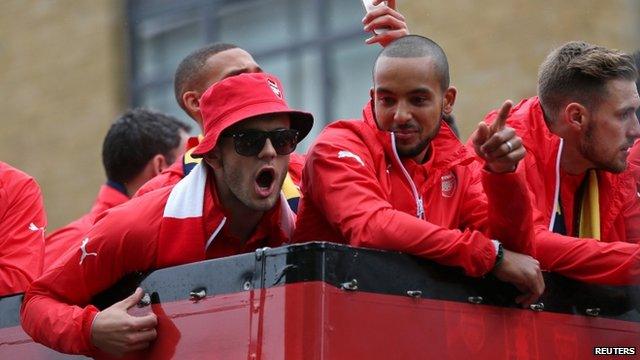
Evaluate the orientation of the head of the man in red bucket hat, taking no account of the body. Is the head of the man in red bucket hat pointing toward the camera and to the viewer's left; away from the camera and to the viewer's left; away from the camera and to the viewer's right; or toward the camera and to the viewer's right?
toward the camera and to the viewer's right
